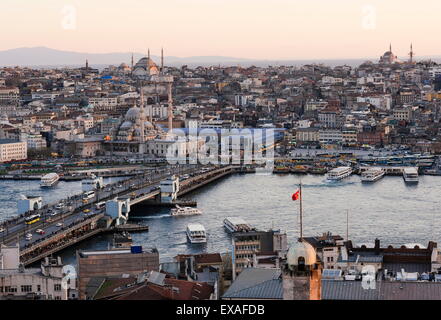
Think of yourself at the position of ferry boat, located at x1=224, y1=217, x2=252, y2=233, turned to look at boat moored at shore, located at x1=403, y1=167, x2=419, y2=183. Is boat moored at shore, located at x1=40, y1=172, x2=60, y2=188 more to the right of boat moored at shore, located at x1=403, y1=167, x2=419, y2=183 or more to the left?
left

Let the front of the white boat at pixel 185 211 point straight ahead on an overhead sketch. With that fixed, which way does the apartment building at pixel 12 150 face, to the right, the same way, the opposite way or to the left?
to the right

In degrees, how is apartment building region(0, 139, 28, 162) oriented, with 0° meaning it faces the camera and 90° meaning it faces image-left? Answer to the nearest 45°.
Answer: approximately 0°

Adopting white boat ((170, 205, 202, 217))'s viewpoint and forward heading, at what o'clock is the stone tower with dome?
The stone tower with dome is roughly at 3 o'clock from the white boat.

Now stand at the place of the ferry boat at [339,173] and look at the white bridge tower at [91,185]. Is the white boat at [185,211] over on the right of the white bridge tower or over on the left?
left

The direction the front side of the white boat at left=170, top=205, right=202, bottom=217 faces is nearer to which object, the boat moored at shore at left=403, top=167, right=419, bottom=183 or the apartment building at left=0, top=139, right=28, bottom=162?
the boat moored at shore

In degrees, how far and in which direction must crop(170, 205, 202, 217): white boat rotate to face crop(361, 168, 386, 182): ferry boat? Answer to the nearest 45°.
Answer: approximately 45° to its left

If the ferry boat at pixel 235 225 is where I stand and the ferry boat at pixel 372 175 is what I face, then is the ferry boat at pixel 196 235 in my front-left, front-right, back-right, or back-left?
back-left

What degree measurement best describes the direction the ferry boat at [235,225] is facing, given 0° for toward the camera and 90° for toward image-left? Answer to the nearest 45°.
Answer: approximately 315°

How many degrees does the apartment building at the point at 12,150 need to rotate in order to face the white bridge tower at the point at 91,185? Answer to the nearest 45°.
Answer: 0° — it already faces it

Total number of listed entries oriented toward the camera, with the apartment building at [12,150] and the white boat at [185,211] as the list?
1

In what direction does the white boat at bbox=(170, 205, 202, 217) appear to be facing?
to the viewer's right
